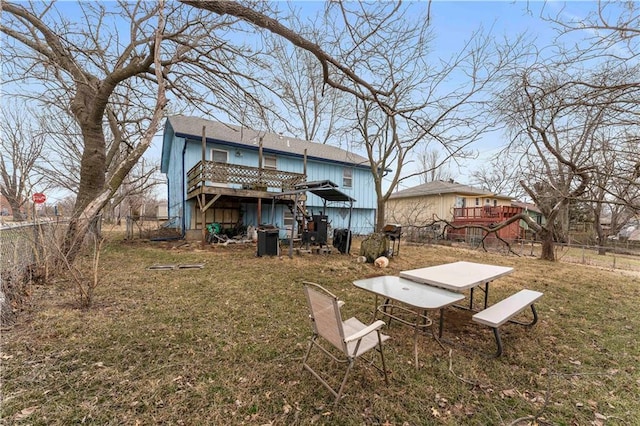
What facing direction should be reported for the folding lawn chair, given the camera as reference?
facing away from the viewer and to the right of the viewer

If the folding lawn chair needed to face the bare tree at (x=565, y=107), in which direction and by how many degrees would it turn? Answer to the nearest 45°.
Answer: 0° — it already faces it

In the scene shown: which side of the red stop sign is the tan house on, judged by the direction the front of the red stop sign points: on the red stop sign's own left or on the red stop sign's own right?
on the red stop sign's own left

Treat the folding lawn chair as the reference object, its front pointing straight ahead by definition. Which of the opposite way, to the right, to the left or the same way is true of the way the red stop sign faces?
to the right

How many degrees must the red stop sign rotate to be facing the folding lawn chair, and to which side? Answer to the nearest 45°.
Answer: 0° — it already faces it

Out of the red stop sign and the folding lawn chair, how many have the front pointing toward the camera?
1

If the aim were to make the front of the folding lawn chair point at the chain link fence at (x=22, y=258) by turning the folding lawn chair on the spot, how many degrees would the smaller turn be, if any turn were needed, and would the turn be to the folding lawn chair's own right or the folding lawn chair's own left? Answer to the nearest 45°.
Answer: approximately 135° to the folding lawn chair's own left

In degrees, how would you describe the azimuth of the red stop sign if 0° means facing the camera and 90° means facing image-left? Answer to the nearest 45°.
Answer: approximately 0°
